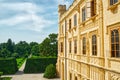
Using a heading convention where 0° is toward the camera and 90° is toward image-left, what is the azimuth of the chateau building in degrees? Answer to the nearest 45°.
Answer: approximately 45°
